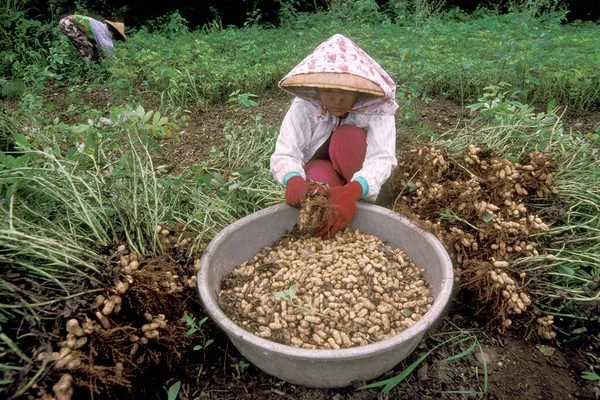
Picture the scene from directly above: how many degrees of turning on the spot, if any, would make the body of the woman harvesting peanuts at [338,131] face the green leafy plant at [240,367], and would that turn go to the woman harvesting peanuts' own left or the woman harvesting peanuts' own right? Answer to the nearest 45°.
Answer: approximately 45° to the woman harvesting peanuts' own right

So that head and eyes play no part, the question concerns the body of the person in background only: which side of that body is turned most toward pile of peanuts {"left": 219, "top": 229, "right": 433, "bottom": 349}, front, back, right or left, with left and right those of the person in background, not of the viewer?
right

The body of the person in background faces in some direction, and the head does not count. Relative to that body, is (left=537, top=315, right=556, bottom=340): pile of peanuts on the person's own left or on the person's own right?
on the person's own right

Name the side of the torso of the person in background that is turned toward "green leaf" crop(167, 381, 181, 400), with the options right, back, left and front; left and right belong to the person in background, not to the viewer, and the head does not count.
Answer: right

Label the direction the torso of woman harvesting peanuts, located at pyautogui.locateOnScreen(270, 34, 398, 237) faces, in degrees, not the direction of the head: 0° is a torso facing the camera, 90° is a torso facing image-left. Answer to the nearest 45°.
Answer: approximately 0°

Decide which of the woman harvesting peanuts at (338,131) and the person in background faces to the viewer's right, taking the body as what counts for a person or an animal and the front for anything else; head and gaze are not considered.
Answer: the person in background

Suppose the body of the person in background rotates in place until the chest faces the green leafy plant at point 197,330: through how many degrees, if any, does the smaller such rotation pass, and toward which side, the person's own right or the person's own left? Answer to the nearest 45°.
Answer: approximately 90° to the person's own right

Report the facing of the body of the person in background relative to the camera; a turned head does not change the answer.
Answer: to the viewer's right
